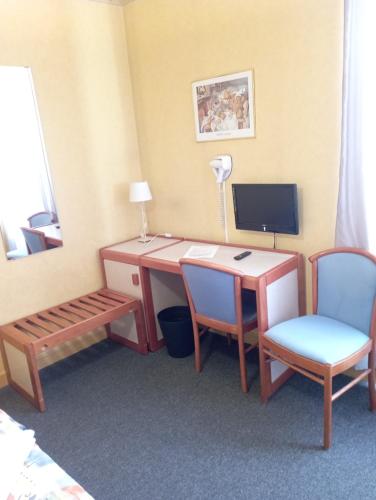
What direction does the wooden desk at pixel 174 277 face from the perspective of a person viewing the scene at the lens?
facing the viewer and to the left of the viewer

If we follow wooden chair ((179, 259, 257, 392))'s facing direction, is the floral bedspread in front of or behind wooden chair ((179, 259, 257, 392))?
behind

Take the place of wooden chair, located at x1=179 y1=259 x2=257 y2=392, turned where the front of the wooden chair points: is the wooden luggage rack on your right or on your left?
on your left

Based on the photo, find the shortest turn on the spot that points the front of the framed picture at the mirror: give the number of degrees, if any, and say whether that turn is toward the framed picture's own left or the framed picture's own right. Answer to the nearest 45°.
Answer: approximately 45° to the framed picture's own right

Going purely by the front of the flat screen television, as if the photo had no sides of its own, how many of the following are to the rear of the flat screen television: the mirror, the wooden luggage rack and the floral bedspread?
0

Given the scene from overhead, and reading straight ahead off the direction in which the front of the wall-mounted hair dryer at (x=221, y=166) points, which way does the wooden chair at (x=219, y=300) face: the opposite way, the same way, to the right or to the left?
the opposite way

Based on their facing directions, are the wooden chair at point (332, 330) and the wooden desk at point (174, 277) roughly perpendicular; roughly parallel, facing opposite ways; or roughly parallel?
roughly parallel

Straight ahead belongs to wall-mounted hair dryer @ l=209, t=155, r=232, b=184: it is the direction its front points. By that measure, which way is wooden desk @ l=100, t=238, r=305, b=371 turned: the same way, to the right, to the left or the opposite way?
the same way

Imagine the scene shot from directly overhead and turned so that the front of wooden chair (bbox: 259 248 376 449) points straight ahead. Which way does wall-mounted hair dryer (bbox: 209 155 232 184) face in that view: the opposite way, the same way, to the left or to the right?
the same way

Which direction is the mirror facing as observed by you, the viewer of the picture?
facing the viewer and to the right of the viewer

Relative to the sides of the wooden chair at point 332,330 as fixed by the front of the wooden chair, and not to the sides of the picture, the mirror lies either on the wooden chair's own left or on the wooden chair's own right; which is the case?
on the wooden chair's own right

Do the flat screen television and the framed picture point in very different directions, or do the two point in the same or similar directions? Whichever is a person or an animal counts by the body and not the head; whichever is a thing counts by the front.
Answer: same or similar directions

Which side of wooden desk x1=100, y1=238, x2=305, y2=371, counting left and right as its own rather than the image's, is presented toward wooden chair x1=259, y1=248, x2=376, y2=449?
left

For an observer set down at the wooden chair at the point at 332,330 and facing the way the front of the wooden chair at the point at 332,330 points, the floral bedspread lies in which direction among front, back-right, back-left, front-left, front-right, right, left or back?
front

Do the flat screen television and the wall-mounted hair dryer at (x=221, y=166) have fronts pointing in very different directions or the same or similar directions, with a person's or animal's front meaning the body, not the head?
same or similar directions

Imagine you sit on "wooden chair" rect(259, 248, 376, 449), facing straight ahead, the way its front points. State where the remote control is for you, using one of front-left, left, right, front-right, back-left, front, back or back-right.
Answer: right

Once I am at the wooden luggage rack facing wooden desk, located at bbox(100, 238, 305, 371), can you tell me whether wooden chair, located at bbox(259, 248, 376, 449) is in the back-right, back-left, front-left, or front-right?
front-right

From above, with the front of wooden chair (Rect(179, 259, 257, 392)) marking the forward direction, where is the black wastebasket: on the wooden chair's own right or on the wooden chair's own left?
on the wooden chair's own left

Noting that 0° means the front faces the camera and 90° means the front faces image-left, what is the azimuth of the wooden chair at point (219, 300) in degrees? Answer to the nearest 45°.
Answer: approximately 225°
